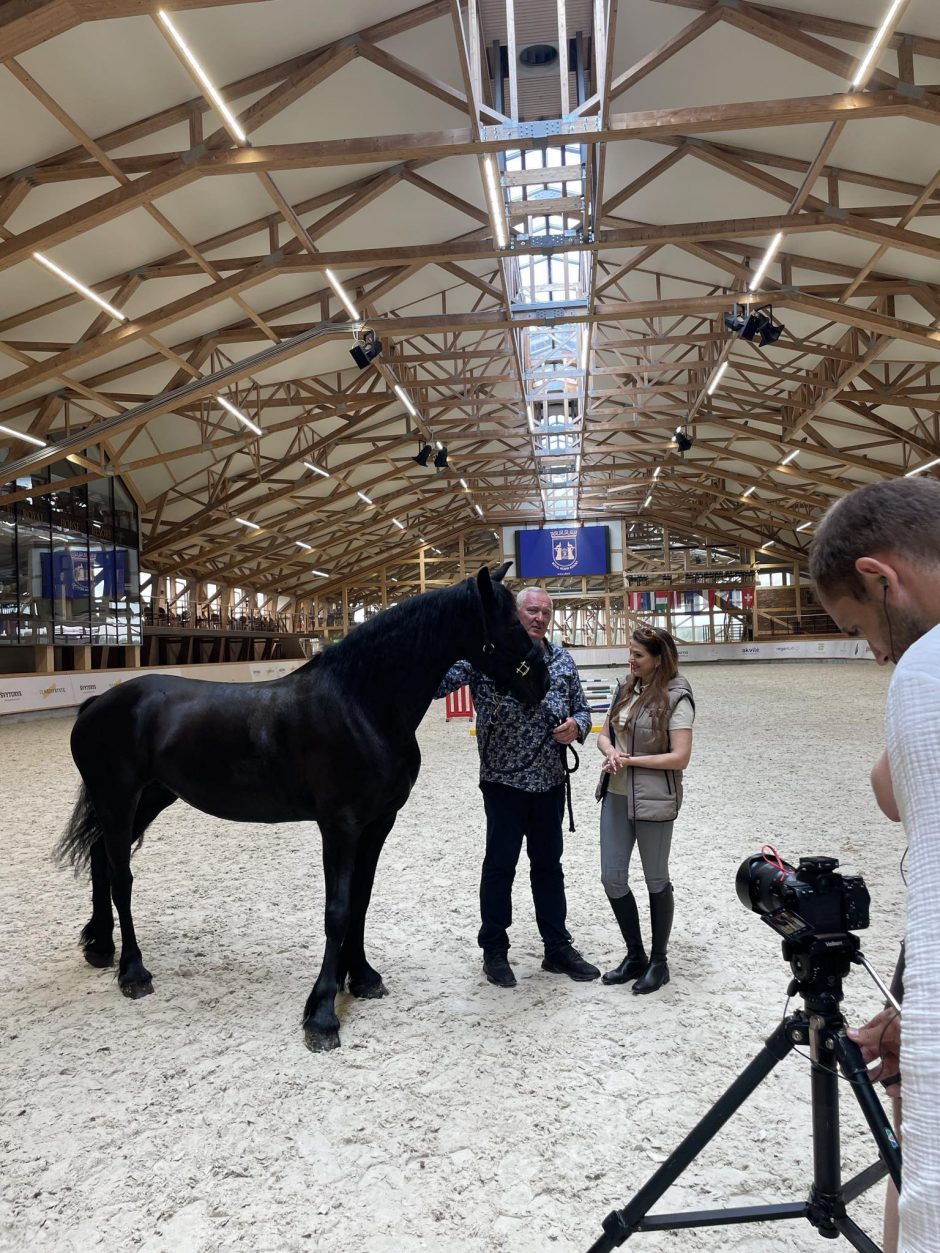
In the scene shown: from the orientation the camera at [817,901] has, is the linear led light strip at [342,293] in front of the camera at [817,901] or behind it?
in front

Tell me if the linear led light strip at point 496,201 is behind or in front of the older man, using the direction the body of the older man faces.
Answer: behind

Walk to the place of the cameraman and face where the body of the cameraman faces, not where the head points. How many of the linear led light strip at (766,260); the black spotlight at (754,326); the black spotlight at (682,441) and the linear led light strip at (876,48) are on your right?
4

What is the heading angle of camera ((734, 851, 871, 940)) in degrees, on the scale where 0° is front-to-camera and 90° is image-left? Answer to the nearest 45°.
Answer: approximately 135°

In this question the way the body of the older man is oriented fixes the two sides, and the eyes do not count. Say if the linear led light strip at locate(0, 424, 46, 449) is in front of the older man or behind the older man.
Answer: behind

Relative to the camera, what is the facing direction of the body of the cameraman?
to the viewer's left

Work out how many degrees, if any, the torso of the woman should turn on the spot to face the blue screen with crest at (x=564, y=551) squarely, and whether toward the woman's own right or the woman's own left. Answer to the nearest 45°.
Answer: approximately 135° to the woman's own right

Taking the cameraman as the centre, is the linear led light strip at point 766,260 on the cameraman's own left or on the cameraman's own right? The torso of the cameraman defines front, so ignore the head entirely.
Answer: on the cameraman's own right

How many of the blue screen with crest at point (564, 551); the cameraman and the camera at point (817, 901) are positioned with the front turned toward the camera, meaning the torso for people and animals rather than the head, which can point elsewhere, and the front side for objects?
1

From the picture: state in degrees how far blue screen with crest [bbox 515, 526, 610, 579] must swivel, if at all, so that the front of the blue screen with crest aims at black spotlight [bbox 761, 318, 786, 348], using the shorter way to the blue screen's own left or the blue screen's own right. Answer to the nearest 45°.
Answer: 0° — it already faces it

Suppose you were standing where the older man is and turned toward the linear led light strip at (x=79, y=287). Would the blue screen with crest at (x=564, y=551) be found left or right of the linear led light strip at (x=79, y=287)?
right

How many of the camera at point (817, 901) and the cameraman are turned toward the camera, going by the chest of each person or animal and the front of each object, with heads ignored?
0

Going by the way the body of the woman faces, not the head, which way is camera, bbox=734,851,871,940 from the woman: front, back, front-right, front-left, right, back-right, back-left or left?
front-left

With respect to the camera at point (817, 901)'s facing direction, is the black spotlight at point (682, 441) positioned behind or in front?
in front

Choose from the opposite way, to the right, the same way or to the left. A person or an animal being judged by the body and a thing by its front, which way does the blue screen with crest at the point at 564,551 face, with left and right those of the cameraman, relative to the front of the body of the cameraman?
to the left

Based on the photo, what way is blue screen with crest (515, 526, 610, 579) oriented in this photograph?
toward the camera

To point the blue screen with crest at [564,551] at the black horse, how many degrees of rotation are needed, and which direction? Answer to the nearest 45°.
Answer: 0° — it already faces it

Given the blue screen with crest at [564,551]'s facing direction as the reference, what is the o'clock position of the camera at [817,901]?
The camera is roughly at 12 o'clock from the blue screen with crest.
